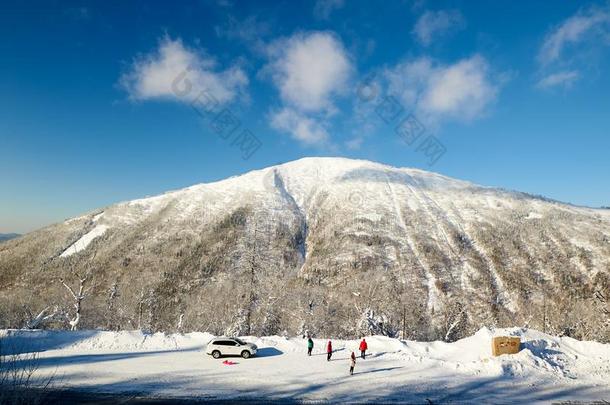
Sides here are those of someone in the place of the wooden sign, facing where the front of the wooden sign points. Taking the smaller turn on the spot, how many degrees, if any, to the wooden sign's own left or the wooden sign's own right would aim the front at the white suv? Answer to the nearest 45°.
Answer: approximately 45° to the wooden sign's own right

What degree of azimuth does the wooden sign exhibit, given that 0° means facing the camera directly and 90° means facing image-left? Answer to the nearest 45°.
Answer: approximately 0°

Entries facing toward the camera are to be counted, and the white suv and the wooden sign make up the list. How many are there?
1

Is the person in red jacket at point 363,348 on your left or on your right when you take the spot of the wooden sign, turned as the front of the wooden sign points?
on your right
